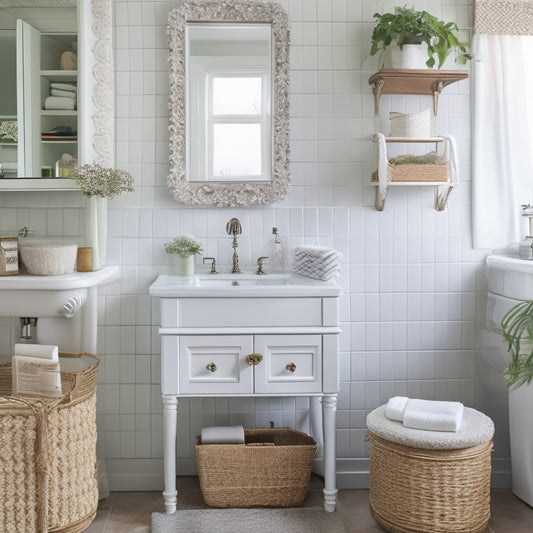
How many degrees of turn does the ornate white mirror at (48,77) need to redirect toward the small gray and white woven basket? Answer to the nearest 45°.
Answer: approximately 90° to its left

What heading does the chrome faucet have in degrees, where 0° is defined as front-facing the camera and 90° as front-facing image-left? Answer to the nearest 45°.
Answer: approximately 0°

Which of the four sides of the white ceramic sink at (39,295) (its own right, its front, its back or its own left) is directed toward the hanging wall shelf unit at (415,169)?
left
